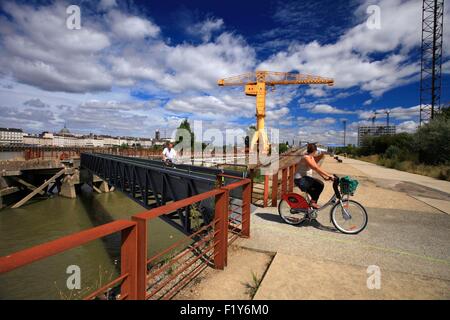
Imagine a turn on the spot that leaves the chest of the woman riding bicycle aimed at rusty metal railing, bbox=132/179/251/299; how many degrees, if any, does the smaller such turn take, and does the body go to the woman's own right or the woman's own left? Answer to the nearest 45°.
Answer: approximately 135° to the woman's own right

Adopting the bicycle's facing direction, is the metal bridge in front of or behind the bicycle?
behind

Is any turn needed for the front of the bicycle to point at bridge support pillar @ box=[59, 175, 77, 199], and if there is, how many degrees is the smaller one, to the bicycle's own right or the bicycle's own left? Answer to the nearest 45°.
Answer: approximately 135° to the bicycle's own left

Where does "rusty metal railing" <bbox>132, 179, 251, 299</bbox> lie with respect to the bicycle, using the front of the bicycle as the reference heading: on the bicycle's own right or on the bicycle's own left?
on the bicycle's own right

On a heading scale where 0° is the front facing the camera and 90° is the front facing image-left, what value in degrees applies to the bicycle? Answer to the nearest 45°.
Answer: approximately 270°

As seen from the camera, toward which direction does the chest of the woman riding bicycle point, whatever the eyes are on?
to the viewer's right
